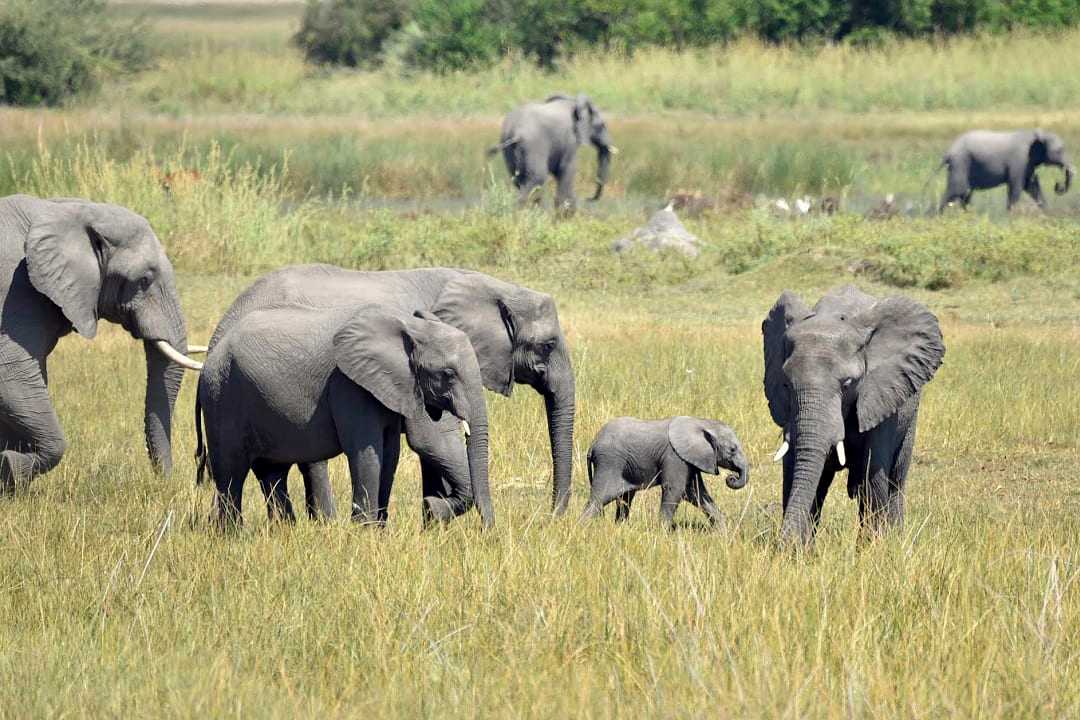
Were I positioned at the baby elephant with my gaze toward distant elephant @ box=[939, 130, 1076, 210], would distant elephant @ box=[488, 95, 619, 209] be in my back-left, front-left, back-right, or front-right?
front-left

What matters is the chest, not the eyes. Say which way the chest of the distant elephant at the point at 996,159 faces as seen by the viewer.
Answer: to the viewer's right

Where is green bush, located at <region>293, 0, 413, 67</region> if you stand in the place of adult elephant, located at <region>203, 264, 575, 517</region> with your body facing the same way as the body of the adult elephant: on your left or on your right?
on your left

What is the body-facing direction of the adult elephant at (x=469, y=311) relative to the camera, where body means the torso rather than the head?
to the viewer's right

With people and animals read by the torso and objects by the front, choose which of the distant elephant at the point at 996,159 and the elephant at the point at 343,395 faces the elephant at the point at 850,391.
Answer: the elephant at the point at 343,395

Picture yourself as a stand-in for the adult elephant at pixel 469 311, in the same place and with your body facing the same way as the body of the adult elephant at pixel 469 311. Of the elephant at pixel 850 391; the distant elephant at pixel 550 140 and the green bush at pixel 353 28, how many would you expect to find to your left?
2

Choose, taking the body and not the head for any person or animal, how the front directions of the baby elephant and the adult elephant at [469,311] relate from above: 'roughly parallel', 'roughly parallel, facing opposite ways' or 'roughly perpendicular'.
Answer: roughly parallel

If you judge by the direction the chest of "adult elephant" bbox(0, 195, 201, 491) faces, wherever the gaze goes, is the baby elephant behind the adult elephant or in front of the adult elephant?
in front

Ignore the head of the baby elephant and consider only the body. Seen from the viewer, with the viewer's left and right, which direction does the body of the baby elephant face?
facing to the right of the viewer

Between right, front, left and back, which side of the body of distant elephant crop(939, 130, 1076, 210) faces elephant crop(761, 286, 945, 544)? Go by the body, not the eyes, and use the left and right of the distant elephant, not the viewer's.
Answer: right

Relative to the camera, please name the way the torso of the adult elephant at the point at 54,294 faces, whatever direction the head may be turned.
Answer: to the viewer's right

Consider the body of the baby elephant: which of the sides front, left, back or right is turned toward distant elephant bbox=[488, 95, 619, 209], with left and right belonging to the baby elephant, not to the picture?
left

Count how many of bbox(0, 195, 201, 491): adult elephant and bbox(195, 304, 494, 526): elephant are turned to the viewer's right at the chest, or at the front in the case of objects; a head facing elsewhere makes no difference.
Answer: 2

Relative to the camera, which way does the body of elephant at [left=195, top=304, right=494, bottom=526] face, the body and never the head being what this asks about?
to the viewer's right
